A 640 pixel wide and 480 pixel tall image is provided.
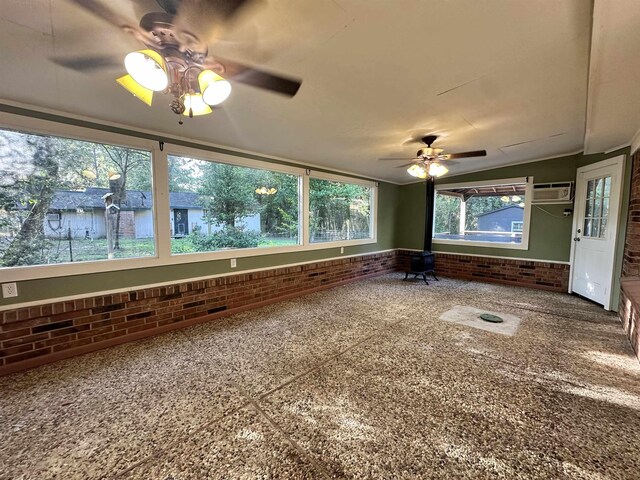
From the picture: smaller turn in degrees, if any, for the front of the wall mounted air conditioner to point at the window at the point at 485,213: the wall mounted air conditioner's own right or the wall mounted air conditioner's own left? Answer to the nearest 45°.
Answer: approximately 90° to the wall mounted air conditioner's own right

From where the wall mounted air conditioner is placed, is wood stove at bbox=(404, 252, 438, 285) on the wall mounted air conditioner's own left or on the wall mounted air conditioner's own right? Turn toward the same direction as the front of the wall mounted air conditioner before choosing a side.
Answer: on the wall mounted air conditioner's own right

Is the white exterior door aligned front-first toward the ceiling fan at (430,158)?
yes

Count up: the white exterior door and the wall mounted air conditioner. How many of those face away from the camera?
0

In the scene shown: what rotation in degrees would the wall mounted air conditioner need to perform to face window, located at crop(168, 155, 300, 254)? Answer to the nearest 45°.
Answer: approximately 45° to its right

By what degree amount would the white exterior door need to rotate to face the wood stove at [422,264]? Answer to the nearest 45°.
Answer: approximately 45° to its right

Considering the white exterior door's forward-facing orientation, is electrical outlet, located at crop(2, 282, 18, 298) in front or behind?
in front

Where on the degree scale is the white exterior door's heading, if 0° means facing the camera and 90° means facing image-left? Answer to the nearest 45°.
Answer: approximately 45°

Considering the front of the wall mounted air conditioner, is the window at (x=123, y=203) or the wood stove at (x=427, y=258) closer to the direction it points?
the window

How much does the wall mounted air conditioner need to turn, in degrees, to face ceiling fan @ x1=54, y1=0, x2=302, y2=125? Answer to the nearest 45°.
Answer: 0° — it already faces it

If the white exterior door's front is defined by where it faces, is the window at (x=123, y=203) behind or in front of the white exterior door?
in front

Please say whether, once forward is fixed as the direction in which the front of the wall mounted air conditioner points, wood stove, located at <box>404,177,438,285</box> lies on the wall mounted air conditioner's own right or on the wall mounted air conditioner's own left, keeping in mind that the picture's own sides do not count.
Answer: on the wall mounted air conditioner's own right

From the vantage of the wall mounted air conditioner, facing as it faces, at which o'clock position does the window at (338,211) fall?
The window is roughly at 2 o'clock from the wall mounted air conditioner.
